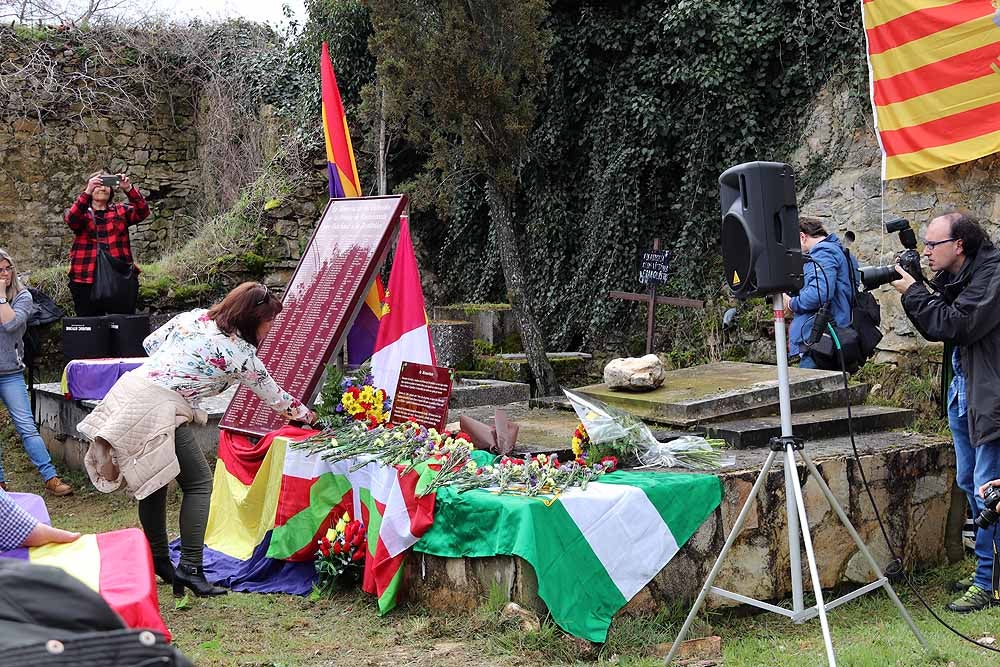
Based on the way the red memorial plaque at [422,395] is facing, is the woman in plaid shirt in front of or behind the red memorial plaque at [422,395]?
behind

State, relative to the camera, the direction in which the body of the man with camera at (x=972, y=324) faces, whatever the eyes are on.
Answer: to the viewer's left

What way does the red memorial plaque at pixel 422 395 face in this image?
toward the camera

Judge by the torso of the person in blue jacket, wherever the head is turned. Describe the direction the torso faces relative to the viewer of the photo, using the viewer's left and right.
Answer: facing to the left of the viewer

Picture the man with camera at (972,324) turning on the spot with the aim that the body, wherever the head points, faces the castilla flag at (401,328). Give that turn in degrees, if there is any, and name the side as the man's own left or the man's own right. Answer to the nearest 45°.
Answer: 0° — they already face it

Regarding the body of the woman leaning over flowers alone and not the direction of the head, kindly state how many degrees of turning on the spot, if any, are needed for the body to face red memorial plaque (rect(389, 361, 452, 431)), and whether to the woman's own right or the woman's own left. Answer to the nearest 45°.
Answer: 0° — they already face it

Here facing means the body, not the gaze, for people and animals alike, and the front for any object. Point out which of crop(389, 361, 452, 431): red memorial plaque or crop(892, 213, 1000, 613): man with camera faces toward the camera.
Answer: the red memorial plaque

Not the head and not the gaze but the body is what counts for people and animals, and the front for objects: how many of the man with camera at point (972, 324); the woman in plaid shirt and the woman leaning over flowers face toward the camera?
1

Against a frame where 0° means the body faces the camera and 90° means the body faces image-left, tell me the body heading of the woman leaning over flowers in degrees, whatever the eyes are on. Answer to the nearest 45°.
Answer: approximately 270°

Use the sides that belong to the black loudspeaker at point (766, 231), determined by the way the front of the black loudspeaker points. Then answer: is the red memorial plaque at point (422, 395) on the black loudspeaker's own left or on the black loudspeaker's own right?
on the black loudspeaker's own right

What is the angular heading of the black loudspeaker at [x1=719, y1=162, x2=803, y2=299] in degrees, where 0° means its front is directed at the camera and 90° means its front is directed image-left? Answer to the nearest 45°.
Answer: approximately 45°

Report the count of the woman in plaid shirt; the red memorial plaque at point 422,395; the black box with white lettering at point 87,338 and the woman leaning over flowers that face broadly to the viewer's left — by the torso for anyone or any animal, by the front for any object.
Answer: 0

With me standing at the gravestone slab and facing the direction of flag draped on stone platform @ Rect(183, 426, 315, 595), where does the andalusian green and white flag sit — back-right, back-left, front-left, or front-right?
front-left

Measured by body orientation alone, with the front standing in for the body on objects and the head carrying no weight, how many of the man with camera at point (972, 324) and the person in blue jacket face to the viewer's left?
2

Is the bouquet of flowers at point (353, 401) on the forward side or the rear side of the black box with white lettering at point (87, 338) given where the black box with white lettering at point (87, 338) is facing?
on the forward side

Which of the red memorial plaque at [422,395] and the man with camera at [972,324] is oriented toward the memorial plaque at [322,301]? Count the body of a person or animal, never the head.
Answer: the man with camera

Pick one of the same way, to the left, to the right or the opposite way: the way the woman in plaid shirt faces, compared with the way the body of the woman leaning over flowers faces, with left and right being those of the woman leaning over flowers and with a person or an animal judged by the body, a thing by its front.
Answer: to the right

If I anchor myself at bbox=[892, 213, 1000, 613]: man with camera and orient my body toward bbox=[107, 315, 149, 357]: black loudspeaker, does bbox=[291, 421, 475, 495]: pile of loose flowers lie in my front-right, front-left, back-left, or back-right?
front-left

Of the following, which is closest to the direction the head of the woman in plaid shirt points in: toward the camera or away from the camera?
toward the camera

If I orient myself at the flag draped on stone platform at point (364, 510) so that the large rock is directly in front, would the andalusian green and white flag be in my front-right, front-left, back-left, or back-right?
front-right
